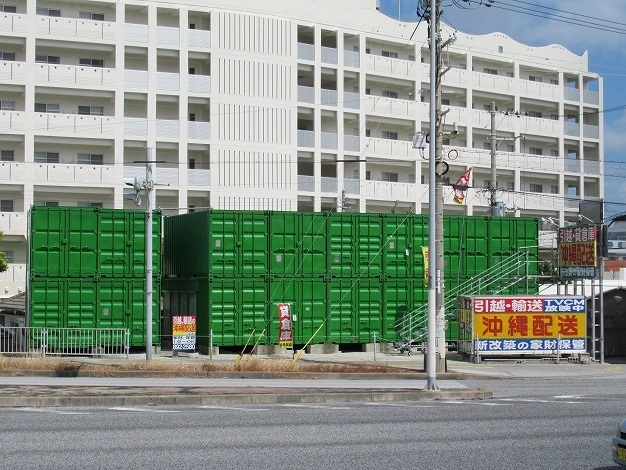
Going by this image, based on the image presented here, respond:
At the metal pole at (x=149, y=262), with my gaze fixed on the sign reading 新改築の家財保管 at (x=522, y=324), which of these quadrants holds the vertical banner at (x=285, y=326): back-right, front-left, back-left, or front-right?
front-left

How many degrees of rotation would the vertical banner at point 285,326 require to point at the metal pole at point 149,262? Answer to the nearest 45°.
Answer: approximately 45° to its right

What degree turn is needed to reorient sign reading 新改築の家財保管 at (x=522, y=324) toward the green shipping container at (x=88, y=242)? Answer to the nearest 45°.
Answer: approximately 90° to its right

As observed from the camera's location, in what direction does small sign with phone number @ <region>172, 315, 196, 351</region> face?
facing the viewer

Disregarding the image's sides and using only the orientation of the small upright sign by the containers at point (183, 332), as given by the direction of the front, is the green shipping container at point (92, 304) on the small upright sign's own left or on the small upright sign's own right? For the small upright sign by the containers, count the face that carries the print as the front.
on the small upright sign's own right

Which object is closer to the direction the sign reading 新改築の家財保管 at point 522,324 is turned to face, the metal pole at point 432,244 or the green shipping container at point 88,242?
the metal pole

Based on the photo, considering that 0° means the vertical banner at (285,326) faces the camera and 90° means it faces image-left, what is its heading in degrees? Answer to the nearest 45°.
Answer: approximately 0°

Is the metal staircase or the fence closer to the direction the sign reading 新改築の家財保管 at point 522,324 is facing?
the fence

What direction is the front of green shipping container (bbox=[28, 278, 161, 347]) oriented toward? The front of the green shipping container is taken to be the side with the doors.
toward the camera

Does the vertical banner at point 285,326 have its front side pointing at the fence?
no

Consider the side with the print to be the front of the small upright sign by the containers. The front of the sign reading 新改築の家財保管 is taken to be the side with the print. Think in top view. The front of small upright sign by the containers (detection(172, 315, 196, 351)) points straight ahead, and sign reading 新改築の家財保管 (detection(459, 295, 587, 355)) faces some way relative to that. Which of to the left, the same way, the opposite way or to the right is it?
the same way

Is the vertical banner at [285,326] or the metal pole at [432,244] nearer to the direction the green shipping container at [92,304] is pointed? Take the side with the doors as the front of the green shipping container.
the metal pole

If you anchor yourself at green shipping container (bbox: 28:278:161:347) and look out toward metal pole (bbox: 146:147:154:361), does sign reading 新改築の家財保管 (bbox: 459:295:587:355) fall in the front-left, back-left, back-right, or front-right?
front-left

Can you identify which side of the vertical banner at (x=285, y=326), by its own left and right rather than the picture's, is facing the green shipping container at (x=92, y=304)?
right

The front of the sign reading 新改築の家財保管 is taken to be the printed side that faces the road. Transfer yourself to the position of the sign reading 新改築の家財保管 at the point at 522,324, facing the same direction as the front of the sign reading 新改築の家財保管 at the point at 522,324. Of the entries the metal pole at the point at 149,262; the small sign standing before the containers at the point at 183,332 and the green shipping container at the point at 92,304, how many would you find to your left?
0

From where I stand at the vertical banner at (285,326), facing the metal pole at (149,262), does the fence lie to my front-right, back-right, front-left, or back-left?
front-right

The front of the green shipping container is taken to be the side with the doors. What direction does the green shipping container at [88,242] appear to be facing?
toward the camera

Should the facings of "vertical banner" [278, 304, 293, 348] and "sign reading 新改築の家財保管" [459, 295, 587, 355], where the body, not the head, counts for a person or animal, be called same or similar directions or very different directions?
same or similar directions
